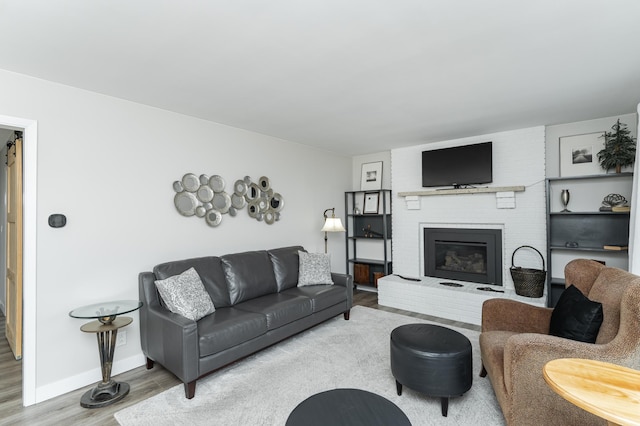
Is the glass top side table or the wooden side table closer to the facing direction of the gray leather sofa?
the wooden side table

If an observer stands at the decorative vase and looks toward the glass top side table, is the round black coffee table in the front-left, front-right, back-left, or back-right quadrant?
front-left

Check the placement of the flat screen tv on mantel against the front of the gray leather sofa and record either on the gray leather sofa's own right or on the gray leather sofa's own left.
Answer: on the gray leather sofa's own left

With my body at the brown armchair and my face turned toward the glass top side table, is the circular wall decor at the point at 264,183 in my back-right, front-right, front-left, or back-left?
front-right

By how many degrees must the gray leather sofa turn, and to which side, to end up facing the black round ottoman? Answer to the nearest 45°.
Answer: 0° — it already faces it

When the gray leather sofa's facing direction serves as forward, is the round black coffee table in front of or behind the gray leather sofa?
in front

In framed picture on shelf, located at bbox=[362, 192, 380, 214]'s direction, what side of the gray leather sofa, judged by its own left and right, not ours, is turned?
left

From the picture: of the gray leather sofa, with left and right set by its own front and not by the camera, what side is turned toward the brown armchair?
front

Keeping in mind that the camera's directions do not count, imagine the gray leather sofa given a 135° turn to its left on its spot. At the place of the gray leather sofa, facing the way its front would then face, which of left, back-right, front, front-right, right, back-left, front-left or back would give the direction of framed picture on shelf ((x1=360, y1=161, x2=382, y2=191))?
front-right

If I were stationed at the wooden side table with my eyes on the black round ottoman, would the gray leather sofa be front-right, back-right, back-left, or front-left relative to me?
front-left

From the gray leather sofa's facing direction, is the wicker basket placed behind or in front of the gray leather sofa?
in front

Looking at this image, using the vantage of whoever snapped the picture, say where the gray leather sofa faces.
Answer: facing the viewer and to the right of the viewer

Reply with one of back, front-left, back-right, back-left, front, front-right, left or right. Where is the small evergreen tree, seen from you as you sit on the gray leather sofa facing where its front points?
front-left

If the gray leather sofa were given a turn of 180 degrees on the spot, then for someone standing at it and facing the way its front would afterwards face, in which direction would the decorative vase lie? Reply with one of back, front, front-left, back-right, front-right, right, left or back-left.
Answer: back-right

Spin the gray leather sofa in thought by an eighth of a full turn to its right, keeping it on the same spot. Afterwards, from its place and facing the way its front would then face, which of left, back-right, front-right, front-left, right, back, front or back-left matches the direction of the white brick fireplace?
left

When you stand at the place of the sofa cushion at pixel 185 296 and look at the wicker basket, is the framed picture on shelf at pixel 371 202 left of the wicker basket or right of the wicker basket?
left

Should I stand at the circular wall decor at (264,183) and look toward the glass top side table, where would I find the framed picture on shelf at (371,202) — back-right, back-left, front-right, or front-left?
back-left
